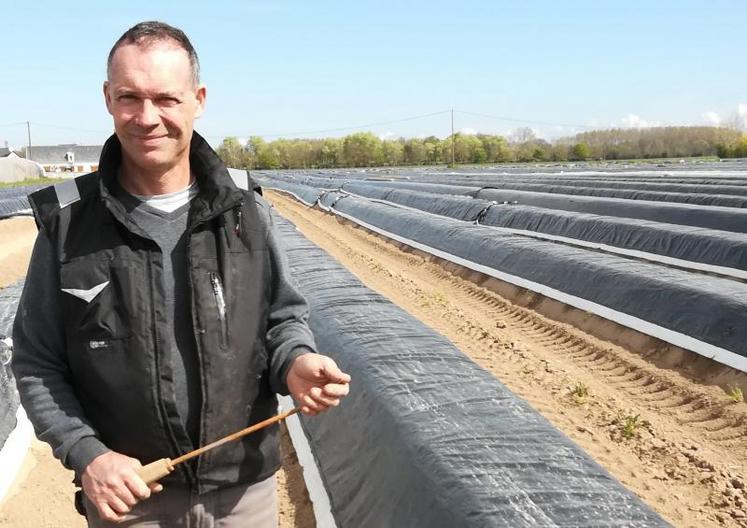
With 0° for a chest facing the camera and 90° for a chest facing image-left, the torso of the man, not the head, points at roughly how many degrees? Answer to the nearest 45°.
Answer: approximately 0°

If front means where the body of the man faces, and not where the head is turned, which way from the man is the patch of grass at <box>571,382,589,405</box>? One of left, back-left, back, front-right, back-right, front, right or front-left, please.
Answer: back-left

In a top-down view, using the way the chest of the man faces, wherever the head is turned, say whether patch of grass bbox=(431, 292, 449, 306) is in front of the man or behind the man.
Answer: behind

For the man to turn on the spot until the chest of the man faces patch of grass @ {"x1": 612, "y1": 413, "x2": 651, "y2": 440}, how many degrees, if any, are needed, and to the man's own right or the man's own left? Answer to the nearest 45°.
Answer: approximately 135° to the man's own left

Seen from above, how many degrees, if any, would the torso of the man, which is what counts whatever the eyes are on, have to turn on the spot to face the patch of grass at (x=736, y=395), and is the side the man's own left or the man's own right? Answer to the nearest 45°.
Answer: approximately 135° to the man's own left
